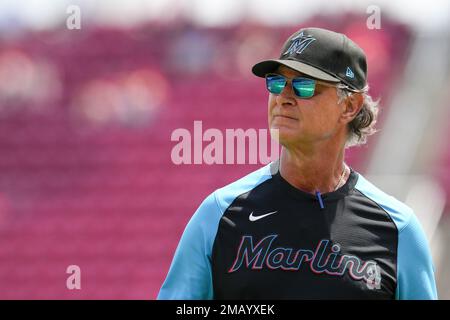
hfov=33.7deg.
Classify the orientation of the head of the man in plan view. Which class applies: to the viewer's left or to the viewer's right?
to the viewer's left

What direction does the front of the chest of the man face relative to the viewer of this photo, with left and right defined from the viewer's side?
facing the viewer
